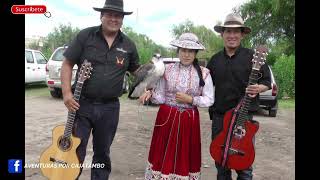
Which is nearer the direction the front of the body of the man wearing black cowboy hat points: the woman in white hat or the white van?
the woman in white hat

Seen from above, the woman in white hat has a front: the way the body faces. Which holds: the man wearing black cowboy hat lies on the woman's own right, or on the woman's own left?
on the woman's own right

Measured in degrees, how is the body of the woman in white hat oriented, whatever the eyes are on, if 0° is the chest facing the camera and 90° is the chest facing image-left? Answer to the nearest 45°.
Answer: approximately 0°

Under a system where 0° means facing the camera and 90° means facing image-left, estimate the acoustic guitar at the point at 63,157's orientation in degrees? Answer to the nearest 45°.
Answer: approximately 0°

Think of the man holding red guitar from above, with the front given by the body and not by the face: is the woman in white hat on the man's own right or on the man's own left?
on the man's own right

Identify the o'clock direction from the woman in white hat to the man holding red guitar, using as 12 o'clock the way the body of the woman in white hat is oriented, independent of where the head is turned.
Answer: The man holding red guitar is roughly at 9 o'clock from the woman in white hat.

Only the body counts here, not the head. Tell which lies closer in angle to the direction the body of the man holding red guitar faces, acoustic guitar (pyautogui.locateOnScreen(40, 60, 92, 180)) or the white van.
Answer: the acoustic guitar
